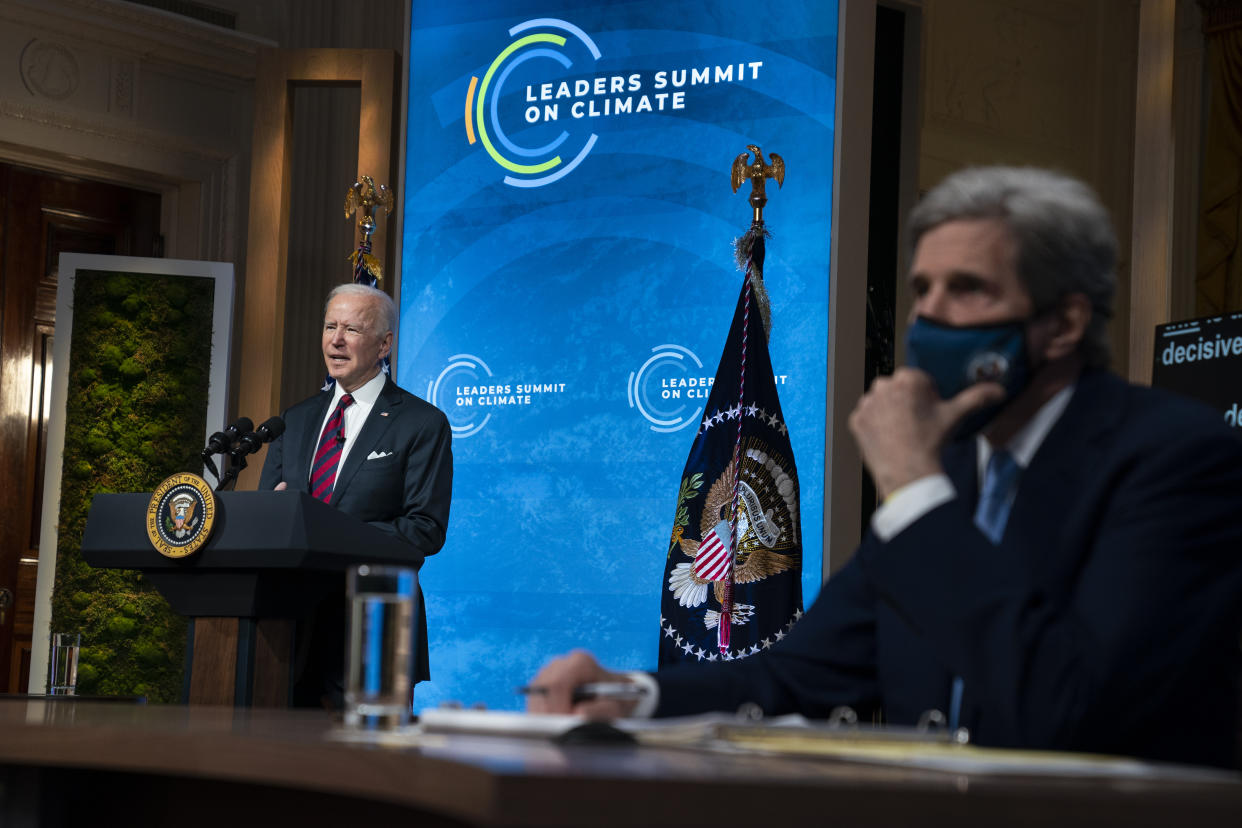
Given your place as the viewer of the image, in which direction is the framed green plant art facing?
facing the viewer

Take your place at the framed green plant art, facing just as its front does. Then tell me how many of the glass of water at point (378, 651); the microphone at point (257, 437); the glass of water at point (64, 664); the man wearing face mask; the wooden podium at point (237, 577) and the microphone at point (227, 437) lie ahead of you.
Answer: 6

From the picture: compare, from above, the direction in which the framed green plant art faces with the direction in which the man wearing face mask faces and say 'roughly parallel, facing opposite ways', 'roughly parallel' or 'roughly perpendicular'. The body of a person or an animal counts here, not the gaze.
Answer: roughly perpendicular

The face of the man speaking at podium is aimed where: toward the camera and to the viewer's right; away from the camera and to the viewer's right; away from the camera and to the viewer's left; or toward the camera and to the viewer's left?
toward the camera and to the viewer's left

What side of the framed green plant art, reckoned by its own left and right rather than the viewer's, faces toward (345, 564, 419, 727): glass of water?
front

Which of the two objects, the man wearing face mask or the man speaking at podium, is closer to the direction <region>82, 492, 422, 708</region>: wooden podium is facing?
the man wearing face mask

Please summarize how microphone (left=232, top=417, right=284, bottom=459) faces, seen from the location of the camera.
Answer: facing to the right of the viewer

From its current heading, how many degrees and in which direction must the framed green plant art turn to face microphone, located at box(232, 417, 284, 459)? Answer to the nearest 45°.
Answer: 0° — it already faces it

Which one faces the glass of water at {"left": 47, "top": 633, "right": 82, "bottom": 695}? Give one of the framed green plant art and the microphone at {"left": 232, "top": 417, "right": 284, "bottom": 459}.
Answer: the framed green plant art

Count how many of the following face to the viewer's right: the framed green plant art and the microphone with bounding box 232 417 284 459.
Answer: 1

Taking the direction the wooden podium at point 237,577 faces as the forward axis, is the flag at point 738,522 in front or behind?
behind

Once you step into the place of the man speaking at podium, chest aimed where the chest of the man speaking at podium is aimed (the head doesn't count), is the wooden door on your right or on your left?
on your right
